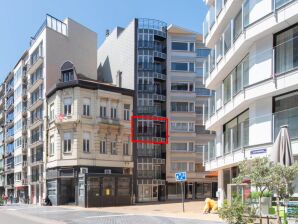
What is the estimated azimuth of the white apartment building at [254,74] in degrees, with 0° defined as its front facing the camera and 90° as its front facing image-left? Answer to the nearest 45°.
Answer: approximately 45°

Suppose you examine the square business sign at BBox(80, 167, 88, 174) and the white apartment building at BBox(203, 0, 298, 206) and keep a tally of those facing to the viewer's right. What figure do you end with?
0

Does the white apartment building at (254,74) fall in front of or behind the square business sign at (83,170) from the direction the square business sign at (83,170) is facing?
in front

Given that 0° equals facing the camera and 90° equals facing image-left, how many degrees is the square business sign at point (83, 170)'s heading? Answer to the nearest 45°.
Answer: approximately 0°

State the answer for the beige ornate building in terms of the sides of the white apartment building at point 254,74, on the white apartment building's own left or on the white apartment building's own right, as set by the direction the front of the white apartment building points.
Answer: on the white apartment building's own right
